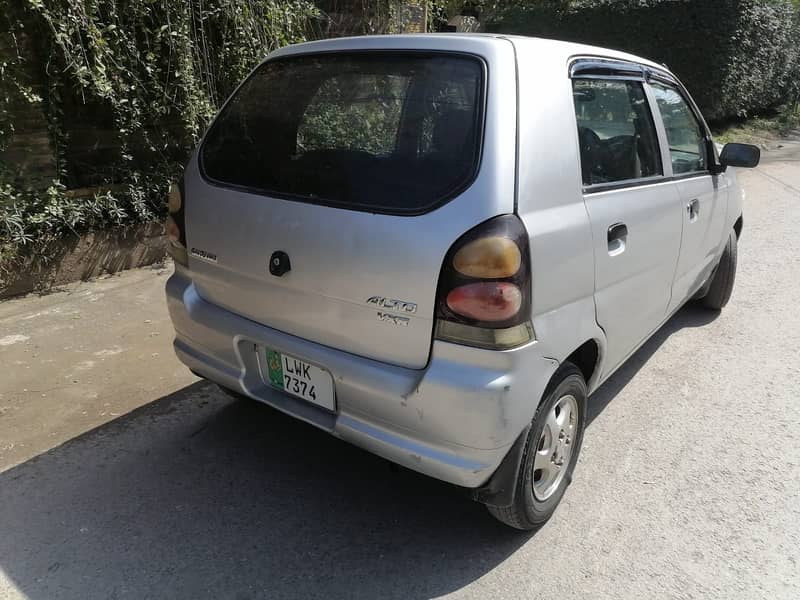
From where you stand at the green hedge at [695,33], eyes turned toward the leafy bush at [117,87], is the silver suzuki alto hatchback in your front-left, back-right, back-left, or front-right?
front-left

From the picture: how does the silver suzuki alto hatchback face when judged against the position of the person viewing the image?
facing away from the viewer and to the right of the viewer

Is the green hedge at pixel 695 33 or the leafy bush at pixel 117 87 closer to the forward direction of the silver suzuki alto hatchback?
the green hedge

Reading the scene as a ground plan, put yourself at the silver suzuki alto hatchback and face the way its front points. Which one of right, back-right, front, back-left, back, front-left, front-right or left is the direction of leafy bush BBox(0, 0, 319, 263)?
left

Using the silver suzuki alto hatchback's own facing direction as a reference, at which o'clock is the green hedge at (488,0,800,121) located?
The green hedge is roughly at 11 o'clock from the silver suzuki alto hatchback.
